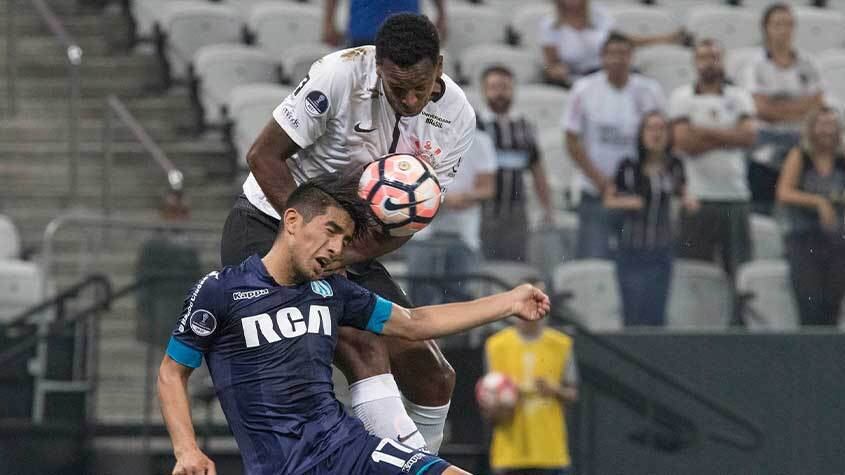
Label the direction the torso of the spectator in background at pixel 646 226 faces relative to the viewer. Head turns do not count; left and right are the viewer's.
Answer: facing the viewer

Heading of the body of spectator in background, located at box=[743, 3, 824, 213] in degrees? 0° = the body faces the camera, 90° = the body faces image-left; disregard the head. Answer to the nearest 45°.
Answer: approximately 0°

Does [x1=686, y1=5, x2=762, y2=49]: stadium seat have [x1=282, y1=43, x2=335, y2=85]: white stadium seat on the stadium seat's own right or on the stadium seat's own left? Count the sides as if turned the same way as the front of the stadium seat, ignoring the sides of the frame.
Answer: on the stadium seat's own right

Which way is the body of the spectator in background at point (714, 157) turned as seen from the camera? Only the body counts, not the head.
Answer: toward the camera

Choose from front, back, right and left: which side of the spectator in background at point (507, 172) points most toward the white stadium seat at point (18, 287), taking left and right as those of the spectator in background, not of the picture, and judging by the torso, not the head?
right

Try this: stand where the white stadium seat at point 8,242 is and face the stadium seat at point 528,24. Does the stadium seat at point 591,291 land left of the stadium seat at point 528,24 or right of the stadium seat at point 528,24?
right

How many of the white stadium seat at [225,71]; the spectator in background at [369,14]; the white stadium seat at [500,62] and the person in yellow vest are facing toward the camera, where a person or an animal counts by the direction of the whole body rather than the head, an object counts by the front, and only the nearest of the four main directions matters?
4

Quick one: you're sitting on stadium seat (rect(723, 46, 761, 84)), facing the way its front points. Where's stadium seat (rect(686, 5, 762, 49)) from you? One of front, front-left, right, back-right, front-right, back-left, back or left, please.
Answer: back

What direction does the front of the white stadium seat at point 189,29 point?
toward the camera

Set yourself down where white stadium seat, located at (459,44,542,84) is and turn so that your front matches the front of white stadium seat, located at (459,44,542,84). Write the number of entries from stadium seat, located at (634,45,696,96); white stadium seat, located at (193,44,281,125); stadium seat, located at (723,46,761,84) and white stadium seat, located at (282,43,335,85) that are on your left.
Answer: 2

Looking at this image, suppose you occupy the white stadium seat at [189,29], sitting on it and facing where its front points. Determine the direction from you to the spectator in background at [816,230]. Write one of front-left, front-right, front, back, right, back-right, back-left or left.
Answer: front-left

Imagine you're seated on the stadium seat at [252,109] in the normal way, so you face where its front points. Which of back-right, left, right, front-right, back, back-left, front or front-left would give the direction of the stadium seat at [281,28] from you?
back

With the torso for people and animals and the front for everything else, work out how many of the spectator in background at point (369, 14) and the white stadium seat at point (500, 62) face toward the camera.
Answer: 2
